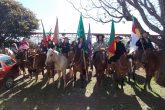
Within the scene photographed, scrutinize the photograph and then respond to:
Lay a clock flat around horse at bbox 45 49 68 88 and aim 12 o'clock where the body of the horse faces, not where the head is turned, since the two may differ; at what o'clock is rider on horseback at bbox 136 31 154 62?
The rider on horseback is roughly at 8 o'clock from the horse.

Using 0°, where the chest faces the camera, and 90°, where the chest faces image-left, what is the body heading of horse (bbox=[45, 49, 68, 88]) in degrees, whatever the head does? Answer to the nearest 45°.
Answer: approximately 45°

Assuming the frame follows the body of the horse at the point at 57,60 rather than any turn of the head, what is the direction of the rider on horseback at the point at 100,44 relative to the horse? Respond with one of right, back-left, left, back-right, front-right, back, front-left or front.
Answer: back-left

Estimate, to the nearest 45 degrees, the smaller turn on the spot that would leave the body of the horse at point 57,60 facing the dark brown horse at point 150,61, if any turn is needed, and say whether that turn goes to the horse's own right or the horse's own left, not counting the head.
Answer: approximately 135° to the horse's own left

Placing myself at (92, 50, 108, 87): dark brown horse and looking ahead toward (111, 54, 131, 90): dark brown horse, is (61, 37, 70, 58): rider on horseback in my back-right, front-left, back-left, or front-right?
back-left

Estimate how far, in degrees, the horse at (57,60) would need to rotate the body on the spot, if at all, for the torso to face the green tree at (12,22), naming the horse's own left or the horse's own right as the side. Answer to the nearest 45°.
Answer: approximately 135° to the horse's own right
